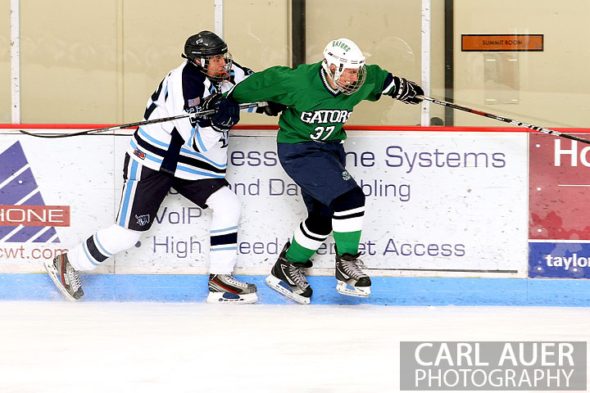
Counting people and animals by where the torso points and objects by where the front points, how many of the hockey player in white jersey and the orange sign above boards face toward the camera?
1

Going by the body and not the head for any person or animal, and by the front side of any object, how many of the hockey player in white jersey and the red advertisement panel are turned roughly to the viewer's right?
1

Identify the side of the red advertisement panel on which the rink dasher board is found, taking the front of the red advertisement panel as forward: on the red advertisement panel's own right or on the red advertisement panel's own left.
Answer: on the red advertisement panel's own right

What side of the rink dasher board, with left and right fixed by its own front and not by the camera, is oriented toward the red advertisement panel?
left

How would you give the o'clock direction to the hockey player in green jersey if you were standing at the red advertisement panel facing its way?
The hockey player in green jersey is roughly at 2 o'clock from the red advertisement panel.

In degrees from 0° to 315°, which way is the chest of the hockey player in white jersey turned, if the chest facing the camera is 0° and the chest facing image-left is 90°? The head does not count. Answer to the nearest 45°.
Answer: approximately 270°

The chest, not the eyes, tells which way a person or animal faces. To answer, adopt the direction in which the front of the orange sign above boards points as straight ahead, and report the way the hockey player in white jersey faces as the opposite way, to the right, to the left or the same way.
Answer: to the left

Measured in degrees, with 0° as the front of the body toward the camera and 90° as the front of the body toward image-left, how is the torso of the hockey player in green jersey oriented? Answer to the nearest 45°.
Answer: approximately 315°

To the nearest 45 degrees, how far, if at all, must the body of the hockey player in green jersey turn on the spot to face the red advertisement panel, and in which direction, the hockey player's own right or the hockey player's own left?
approximately 45° to the hockey player's own left
